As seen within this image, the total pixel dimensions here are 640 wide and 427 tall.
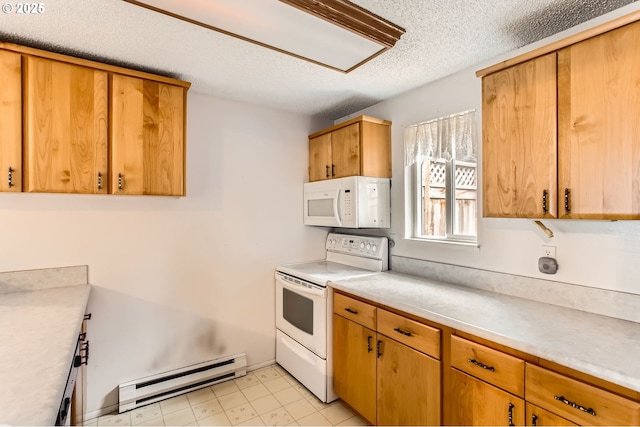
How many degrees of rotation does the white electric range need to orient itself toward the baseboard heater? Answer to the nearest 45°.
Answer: approximately 45° to its right

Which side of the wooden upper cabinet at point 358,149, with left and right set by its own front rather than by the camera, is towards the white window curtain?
left

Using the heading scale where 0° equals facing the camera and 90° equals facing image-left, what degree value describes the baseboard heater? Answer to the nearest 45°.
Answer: approximately 315°

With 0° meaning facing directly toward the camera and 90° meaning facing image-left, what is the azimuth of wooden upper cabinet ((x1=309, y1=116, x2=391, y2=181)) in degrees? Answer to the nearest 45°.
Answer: approximately 45°

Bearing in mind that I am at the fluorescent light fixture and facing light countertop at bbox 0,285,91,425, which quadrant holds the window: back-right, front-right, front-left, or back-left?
back-right

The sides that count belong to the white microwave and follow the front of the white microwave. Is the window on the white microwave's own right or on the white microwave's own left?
on the white microwave's own left

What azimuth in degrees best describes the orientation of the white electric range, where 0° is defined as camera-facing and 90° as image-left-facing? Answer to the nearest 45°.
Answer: approximately 45°
